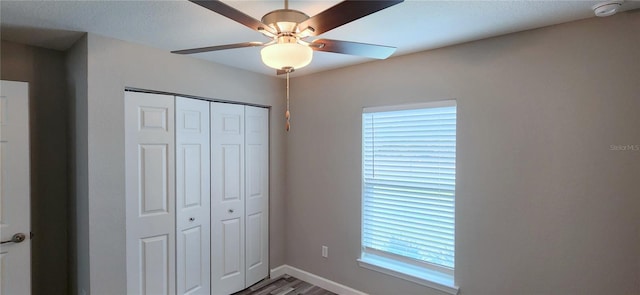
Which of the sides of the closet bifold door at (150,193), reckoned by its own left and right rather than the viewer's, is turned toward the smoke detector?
front

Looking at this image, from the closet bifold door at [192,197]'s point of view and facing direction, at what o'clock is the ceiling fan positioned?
The ceiling fan is roughly at 1 o'clock from the closet bifold door.

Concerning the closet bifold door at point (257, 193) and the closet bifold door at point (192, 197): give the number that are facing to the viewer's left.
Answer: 0

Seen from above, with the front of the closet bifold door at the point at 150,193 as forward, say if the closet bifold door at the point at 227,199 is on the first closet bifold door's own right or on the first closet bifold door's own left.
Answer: on the first closet bifold door's own left

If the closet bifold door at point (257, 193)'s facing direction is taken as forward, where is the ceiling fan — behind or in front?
in front

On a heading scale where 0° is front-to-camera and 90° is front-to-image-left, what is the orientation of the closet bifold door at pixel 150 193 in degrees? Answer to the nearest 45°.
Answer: approximately 315°

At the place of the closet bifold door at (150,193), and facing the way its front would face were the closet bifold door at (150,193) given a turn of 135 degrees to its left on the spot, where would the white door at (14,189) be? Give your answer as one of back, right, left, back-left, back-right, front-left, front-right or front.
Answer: left

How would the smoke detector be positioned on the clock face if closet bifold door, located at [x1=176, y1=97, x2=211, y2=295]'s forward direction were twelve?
The smoke detector is roughly at 12 o'clock from the closet bifold door.

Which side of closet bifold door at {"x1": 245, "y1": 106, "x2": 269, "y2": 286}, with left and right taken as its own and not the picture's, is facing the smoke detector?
front

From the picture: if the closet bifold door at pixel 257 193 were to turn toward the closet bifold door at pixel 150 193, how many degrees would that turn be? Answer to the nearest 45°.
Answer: approximately 90° to its right

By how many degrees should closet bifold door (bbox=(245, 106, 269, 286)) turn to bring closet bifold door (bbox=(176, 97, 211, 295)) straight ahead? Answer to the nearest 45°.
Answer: approximately 90° to its right
